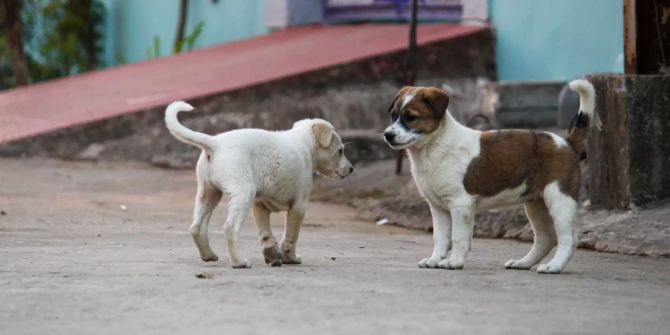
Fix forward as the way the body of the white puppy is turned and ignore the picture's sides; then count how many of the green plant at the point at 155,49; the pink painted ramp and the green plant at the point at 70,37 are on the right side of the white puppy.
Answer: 0

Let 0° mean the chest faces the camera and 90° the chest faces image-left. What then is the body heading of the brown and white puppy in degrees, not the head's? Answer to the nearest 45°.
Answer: approximately 90°

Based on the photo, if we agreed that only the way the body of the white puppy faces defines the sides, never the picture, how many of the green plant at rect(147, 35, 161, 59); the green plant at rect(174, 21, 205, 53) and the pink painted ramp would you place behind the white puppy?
0

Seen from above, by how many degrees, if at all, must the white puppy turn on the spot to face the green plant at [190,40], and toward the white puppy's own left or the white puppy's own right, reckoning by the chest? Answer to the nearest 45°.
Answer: approximately 45° to the white puppy's own left

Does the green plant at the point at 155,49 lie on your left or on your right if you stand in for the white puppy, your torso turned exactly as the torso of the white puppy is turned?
on your left

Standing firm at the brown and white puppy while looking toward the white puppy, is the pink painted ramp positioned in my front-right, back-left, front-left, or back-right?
front-right

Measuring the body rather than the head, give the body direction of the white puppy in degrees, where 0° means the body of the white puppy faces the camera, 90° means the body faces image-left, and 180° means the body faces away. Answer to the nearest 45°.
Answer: approximately 225°

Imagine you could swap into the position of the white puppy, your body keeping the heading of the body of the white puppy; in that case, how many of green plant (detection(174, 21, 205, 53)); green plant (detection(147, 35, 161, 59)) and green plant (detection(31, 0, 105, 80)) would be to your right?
0

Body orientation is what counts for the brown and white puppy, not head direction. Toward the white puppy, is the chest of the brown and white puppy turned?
yes

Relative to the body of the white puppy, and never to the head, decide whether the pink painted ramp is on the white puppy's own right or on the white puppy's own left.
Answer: on the white puppy's own left

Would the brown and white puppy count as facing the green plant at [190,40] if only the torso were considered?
no

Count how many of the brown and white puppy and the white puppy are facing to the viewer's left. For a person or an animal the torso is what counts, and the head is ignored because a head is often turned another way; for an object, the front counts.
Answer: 1

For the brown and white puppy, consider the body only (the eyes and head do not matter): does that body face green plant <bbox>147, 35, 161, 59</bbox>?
no

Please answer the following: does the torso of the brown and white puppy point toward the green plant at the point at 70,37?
no
